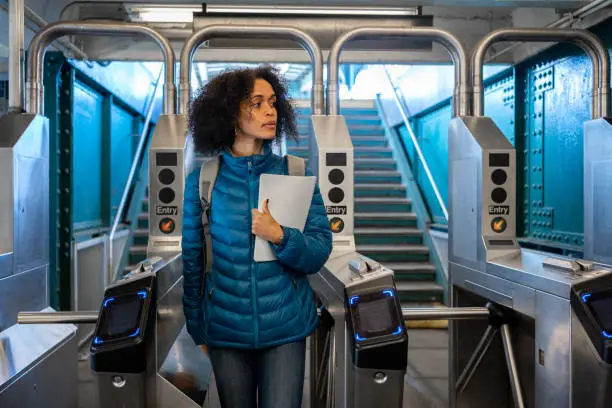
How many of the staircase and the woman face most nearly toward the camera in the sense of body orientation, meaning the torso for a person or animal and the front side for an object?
2

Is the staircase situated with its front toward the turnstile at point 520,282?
yes

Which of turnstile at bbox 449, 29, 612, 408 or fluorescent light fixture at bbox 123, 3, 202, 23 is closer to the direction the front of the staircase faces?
the turnstile

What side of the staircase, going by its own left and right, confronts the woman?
front

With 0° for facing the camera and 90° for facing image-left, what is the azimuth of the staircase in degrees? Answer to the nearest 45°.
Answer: approximately 0°

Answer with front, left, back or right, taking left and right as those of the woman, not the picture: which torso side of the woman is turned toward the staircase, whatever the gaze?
back

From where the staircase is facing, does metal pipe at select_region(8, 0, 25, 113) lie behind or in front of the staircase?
in front

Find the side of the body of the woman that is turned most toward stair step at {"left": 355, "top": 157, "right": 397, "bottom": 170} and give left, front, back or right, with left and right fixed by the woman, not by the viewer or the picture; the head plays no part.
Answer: back

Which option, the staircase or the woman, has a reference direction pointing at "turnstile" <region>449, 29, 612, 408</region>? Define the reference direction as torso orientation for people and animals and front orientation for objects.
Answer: the staircase

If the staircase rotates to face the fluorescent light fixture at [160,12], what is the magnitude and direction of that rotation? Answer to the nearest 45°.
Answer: approximately 45° to its right

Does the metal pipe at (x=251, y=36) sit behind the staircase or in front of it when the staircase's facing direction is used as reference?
in front

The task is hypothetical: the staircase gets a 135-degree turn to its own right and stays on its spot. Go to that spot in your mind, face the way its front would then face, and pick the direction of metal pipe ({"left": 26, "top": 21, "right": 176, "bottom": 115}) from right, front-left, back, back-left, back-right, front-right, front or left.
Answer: left
